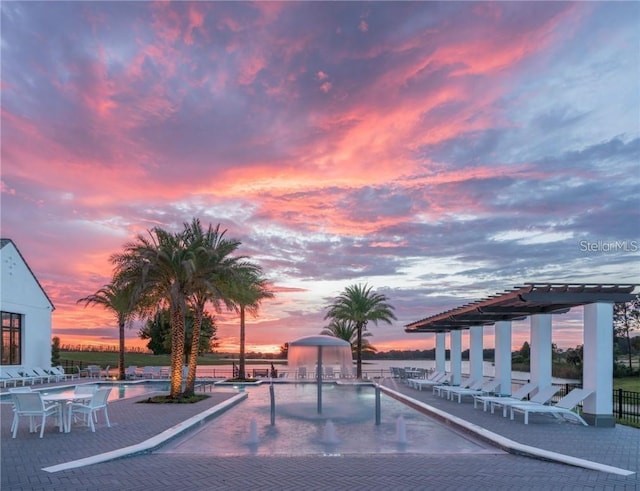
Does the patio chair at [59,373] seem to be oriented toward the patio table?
no

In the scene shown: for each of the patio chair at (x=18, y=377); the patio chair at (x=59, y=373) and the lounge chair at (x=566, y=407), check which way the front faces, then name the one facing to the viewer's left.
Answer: the lounge chair

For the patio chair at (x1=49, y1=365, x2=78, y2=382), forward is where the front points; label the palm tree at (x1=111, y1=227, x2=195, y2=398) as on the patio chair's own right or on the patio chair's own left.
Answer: on the patio chair's own right

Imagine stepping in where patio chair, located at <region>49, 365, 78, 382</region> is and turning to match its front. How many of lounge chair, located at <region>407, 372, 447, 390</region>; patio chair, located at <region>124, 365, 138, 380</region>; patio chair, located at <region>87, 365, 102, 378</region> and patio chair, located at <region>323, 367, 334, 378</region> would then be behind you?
0

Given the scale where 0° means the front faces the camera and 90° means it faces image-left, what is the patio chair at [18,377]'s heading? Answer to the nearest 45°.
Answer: approximately 270°

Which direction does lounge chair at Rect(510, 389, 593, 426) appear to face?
to the viewer's left

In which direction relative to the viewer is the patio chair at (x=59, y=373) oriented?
to the viewer's right

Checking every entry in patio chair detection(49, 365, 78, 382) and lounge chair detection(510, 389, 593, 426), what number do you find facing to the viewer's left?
1

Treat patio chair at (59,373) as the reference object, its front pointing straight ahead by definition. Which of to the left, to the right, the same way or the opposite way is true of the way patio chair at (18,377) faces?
the same way
